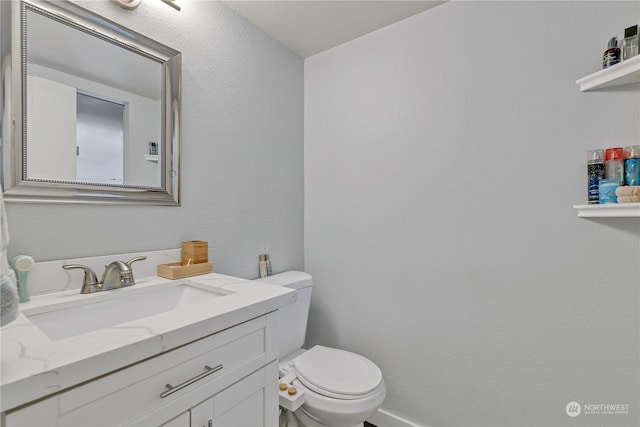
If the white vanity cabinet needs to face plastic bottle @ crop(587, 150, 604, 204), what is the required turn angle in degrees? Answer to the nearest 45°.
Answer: approximately 45° to its left

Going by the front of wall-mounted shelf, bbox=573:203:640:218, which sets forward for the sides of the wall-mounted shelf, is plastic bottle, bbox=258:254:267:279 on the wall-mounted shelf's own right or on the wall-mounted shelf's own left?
on the wall-mounted shelf's own right

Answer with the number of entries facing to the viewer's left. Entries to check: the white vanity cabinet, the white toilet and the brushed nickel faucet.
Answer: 0

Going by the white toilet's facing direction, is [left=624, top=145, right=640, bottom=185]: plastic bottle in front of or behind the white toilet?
in front

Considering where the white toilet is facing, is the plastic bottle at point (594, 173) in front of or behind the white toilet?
in front

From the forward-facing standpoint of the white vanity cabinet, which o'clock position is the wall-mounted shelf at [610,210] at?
The wall-mounted shelf is roughly at 11 o'clock from the white vanity cabinet.

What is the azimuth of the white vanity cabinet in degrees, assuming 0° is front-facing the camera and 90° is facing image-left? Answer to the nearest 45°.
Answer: approximately 315°

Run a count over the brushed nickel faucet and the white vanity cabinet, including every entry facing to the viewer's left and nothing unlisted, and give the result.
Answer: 0

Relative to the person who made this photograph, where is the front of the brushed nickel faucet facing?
facing the viewer and to the right of the viewer

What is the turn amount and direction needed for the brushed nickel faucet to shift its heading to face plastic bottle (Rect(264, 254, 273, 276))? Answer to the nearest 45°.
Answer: approximately 45° to its left

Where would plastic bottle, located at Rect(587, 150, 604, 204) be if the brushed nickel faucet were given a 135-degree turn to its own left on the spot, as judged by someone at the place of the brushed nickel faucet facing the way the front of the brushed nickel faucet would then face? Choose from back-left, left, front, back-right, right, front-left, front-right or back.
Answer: back-right

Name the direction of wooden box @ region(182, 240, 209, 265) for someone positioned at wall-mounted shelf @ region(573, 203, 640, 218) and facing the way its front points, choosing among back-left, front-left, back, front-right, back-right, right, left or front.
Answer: front-right
